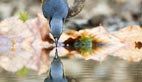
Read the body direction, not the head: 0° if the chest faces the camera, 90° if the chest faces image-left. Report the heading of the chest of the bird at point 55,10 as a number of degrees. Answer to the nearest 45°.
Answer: approximately 0°
